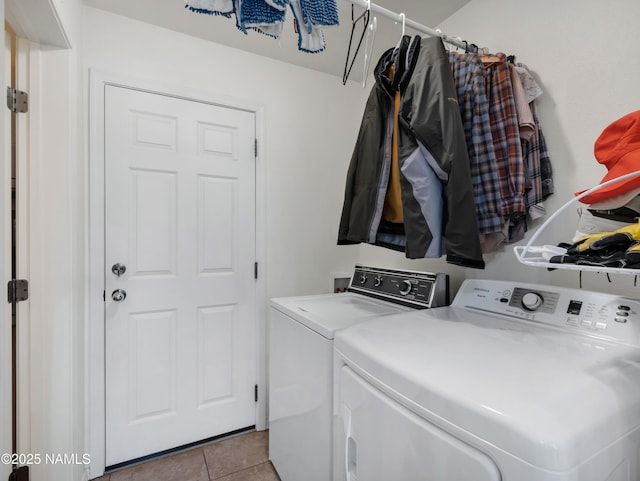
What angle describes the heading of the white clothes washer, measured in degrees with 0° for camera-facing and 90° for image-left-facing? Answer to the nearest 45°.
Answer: approximately 45°

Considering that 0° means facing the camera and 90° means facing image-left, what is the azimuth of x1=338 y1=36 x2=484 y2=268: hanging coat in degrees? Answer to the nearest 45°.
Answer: approximately 45°

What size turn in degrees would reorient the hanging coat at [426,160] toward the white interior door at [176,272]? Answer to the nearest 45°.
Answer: approximately 45° to its right

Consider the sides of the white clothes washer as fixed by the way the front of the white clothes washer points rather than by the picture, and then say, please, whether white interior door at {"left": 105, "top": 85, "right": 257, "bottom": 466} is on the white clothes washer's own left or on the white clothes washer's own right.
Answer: on the white clothes washer's own right
